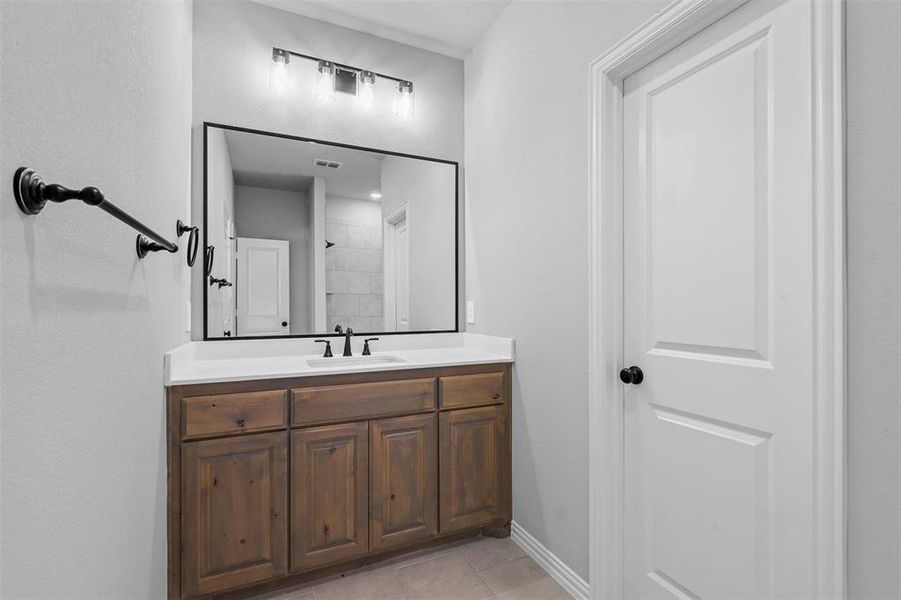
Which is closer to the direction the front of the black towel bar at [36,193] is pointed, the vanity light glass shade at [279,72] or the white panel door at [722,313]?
the white panel door

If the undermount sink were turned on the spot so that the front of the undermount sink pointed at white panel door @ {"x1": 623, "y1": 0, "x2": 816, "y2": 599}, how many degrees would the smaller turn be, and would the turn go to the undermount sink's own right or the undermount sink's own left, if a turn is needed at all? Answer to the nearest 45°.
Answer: approximately 45° to the undermount sink's own left

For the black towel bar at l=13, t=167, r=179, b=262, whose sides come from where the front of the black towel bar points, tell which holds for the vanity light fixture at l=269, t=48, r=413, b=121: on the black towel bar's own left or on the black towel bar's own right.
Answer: on the black towel bar's own left

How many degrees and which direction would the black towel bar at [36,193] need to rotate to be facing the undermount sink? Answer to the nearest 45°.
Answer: approximately 45° to its left

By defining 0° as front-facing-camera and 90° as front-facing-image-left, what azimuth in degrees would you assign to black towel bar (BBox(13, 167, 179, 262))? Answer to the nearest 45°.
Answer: approximately 270°
